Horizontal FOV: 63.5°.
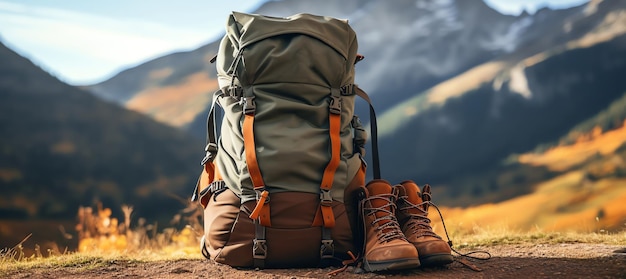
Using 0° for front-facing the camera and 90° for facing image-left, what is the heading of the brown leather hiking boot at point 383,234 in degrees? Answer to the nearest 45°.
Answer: approximately 315°

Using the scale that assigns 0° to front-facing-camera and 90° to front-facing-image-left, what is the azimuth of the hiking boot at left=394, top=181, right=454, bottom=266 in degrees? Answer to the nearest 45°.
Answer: approximately 315°

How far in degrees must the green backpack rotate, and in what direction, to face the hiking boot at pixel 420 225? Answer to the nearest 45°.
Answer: approximately 90° to its left

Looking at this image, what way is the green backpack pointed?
toward the camera

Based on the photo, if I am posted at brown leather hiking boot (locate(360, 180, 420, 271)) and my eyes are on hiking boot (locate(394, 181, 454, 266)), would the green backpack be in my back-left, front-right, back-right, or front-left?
back-left

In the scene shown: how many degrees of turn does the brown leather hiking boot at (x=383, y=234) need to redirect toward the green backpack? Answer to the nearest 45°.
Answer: approximately 135° to its right

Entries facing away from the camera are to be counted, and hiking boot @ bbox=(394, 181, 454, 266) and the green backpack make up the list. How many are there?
0

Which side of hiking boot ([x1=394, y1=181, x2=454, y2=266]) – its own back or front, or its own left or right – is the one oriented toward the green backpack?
right

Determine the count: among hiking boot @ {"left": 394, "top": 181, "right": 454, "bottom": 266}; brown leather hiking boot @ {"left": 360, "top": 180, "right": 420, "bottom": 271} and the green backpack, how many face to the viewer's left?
0

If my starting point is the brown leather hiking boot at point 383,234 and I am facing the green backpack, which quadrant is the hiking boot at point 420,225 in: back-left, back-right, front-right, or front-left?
back-right
